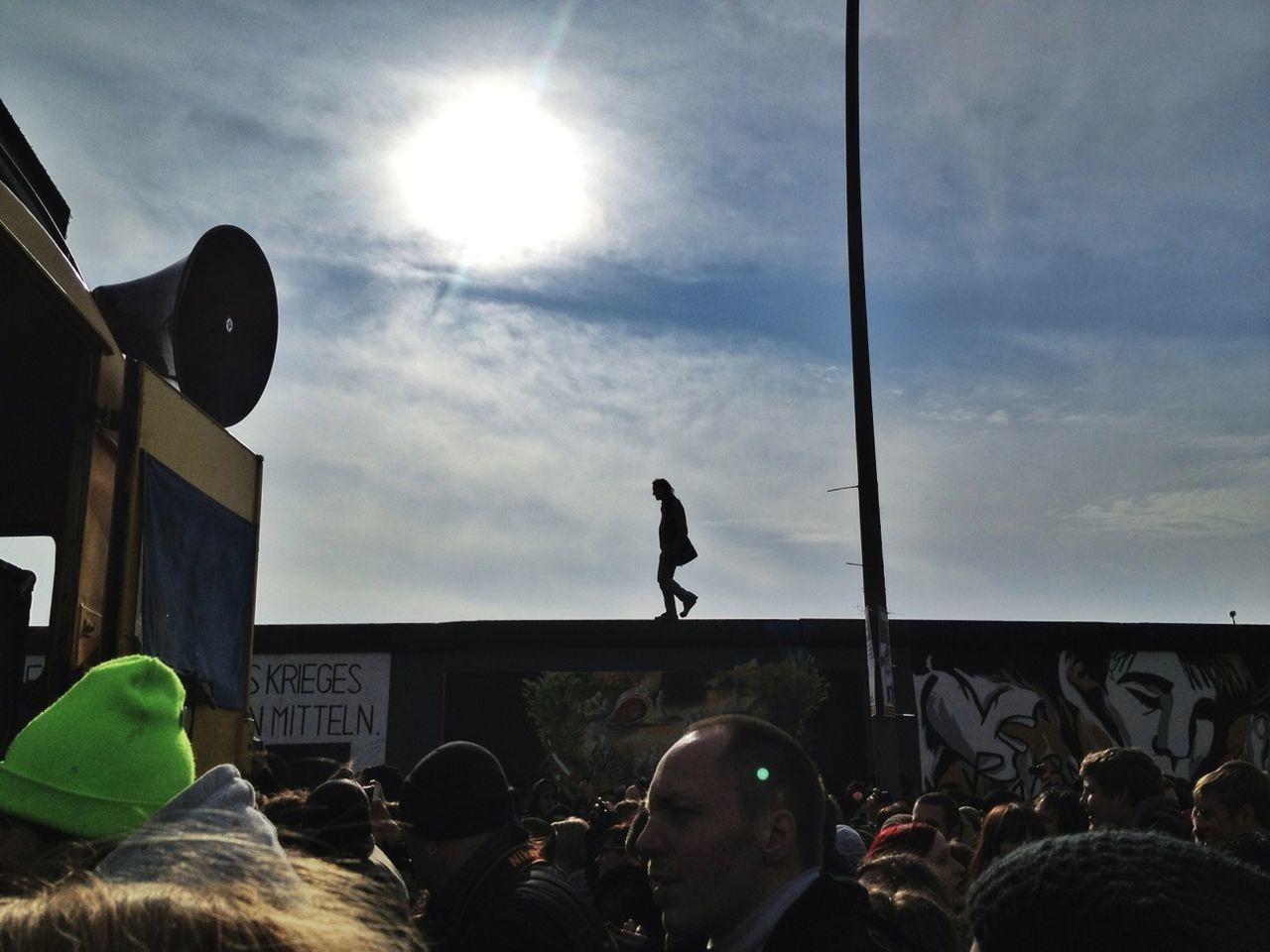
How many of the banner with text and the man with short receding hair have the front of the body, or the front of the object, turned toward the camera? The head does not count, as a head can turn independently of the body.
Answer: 1

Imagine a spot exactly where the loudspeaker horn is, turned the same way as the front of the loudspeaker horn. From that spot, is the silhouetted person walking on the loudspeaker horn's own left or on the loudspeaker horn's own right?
on the loudspeaker horn's own left

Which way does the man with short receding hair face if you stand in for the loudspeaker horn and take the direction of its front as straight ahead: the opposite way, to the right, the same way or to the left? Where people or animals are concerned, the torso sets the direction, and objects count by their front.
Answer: the opposite way

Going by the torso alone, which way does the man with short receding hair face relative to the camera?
to the viewer's left

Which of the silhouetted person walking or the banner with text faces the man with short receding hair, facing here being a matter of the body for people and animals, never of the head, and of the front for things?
the banner with text

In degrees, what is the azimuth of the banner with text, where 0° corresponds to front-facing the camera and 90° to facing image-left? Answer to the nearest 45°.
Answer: approximately 0°
